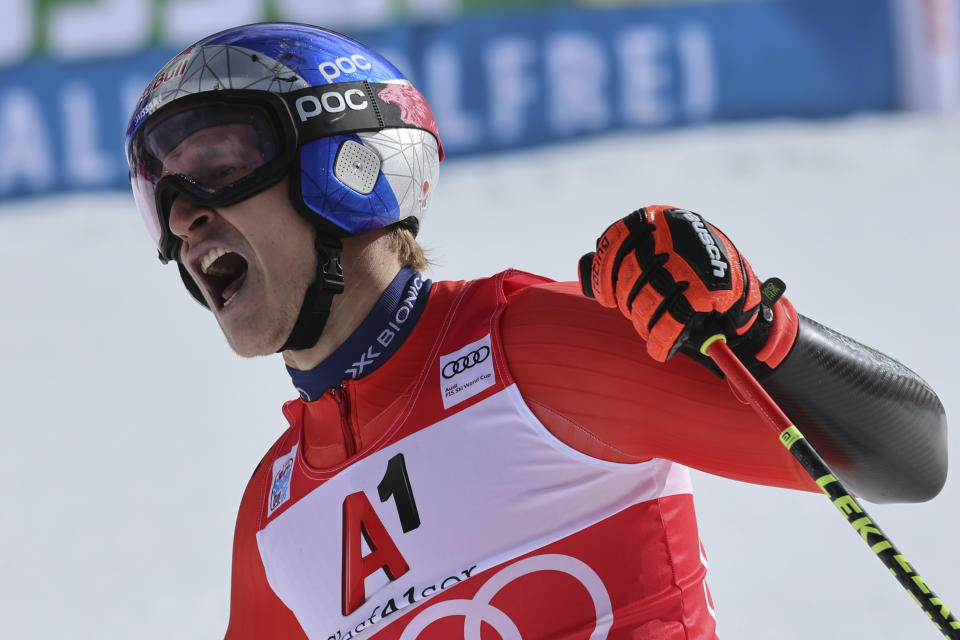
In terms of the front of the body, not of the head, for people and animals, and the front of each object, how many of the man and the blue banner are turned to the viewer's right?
0

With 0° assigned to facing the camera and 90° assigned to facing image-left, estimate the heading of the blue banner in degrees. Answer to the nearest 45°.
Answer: approximately 0°

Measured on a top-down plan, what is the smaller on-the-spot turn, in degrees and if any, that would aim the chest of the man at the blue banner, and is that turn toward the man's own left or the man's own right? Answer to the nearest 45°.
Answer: approximately 135° to the man's own right

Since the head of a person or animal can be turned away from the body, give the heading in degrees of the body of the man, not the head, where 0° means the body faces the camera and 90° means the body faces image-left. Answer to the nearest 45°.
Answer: approximately 45°

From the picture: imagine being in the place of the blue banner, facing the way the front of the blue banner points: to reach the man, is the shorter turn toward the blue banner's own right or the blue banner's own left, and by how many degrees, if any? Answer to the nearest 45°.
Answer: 0° — it already faces them
